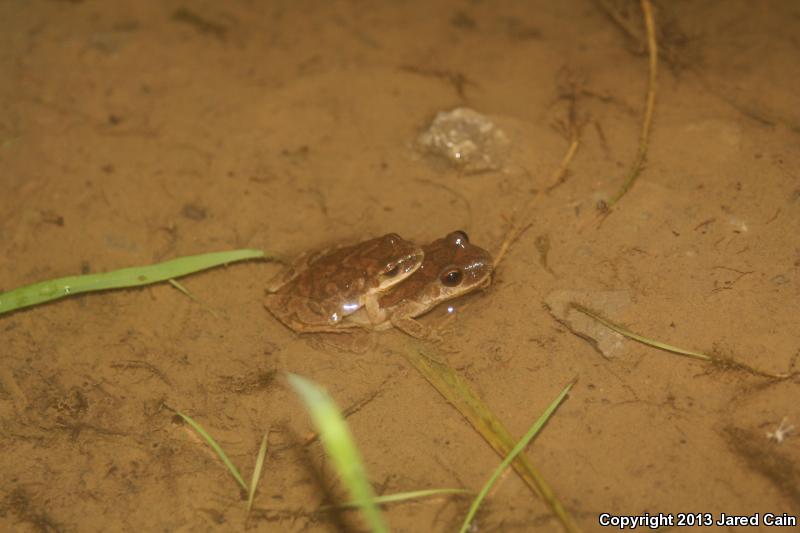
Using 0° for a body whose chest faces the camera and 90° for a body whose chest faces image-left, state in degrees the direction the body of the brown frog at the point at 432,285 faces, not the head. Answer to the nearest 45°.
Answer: approximately 270°

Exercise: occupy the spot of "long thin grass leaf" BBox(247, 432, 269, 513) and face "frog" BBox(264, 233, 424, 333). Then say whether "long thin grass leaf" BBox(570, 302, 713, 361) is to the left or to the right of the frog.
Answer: right

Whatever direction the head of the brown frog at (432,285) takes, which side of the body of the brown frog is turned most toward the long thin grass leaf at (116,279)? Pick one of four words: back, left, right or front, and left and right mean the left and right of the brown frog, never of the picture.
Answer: back

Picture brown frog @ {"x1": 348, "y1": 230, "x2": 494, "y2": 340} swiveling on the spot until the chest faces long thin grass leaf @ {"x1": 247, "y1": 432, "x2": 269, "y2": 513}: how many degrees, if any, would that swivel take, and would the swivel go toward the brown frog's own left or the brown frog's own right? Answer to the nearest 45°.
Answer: approximately 135° to the brown frog's own right

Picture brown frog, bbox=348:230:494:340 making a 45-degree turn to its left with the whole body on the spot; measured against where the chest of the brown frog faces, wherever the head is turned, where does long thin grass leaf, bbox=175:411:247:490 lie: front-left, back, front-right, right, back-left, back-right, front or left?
back

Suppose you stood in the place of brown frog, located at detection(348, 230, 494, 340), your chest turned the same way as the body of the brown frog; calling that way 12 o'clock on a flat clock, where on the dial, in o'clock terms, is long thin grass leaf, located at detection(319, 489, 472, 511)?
The long thin grass leaf is roughly at 3 o'clock from the brown frog.
